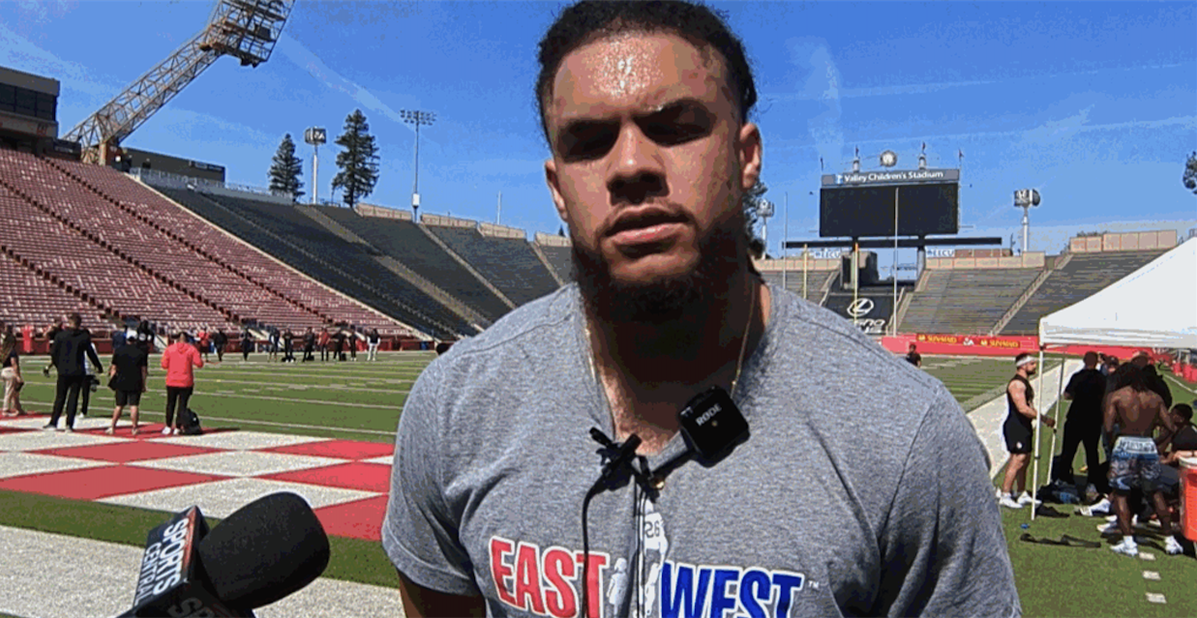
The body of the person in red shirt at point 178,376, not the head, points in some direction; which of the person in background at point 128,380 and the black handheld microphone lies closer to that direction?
the person in background

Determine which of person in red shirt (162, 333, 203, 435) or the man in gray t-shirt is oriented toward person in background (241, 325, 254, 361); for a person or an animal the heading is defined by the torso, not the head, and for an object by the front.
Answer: the person in red shirt

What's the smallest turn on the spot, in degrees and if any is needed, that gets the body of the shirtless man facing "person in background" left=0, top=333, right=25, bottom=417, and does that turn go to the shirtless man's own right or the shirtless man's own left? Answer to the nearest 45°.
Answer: approximately 90° to the shirtless man's own left

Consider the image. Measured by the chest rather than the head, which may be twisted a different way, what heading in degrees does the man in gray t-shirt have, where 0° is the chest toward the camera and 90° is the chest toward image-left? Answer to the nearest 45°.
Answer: approximately 0°

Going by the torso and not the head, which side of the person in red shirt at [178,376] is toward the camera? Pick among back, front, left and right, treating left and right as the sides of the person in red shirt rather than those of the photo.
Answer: back

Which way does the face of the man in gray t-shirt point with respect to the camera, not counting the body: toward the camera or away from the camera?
toward the camera
